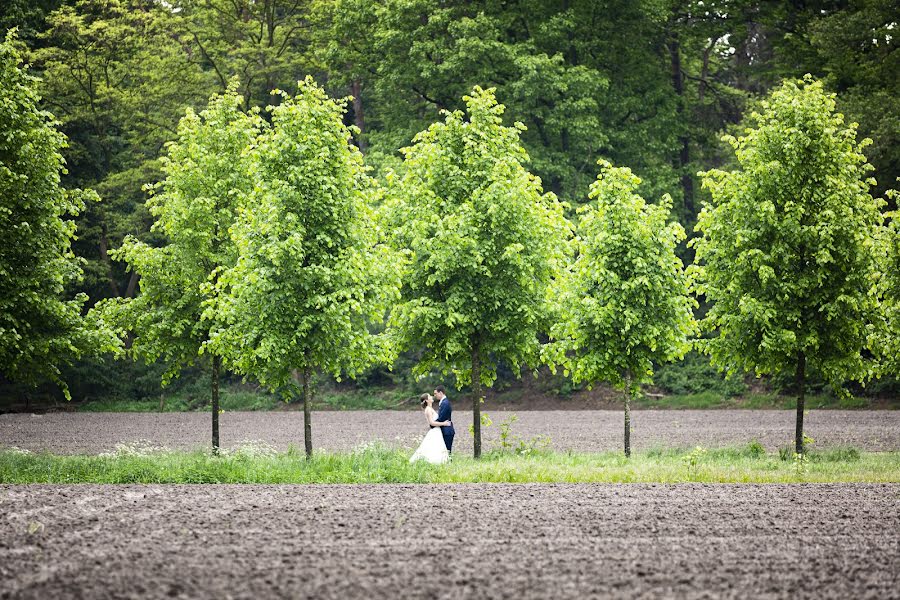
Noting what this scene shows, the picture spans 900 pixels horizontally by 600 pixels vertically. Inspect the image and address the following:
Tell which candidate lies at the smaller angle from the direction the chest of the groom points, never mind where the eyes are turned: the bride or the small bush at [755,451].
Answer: the bride

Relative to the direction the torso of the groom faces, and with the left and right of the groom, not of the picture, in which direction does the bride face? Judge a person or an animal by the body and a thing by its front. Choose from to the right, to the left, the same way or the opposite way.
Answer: the opposite way

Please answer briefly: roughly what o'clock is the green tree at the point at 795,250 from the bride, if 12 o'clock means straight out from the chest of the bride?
The green tree is roughly at 12 o'clock from the bride.

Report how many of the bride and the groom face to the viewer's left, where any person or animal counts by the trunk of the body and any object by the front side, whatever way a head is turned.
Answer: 1

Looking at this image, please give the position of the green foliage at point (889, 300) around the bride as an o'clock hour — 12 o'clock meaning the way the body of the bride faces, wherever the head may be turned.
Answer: The green foliage is roughly at 12 o'clock from the bride.

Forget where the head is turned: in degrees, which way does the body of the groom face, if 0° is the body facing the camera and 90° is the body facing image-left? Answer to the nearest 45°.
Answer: approximately 90°

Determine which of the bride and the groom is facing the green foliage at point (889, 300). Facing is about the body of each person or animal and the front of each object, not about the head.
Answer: the bride

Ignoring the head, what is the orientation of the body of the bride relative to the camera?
to the viewer's right

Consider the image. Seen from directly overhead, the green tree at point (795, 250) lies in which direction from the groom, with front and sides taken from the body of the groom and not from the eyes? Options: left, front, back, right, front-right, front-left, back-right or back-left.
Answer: back

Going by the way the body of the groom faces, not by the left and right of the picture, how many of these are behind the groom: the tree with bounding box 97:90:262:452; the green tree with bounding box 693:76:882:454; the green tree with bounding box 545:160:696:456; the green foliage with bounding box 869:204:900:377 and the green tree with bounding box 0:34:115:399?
3

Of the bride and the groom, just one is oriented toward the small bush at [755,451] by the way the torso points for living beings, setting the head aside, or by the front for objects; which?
the bride
